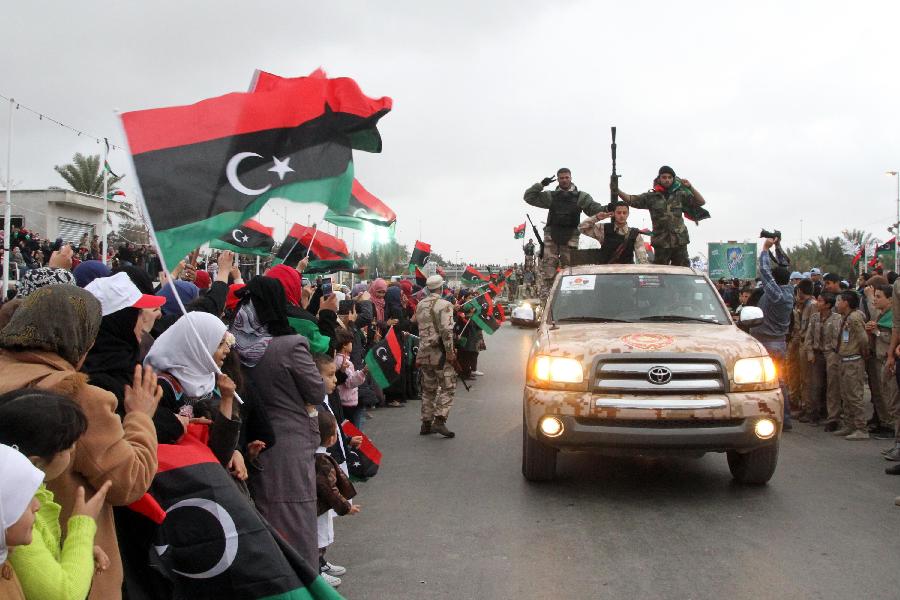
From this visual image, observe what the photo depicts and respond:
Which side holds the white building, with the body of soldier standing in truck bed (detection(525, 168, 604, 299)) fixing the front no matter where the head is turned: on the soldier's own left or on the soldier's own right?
on the soldier's own right

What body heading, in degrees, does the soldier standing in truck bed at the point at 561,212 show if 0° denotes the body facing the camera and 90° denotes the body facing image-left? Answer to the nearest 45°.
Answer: approximately 0°

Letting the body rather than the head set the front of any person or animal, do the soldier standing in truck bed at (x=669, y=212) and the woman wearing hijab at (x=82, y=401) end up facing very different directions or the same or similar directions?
very different directions

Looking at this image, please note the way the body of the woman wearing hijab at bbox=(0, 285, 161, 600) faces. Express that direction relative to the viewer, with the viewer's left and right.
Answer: facing away from the viewer and to the right of the viewer

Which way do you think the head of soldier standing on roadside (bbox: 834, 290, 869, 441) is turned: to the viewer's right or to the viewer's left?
to the viewer's left

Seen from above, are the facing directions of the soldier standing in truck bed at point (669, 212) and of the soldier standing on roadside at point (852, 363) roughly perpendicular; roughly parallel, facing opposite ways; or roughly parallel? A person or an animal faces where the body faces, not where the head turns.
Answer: roughly perpendicular

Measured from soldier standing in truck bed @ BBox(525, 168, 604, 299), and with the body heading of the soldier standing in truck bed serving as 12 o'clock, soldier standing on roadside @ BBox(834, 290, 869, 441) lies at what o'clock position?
The soldier standing on roadside is roughly at 9 o'clock from the soldier standing in truck bed.

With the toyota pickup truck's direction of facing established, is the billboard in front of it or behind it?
behind

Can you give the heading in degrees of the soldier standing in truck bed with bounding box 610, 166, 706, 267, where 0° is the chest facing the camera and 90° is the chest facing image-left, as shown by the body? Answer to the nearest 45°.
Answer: approximately 0°

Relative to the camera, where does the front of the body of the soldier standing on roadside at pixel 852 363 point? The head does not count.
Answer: to the viewer's left

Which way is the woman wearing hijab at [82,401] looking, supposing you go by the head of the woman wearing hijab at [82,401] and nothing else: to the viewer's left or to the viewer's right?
to the viewer's right
